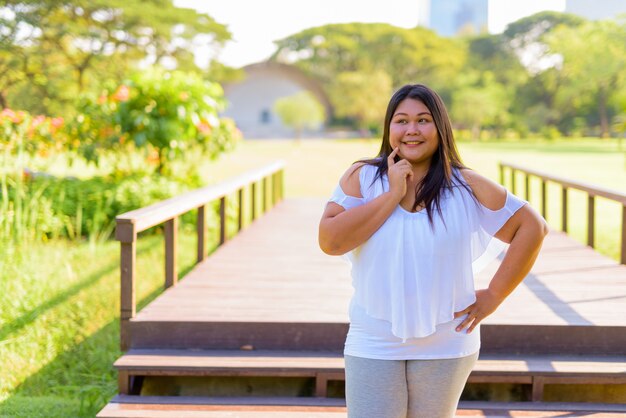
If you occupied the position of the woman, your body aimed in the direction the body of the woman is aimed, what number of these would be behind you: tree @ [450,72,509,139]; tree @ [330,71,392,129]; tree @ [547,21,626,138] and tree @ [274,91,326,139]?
4

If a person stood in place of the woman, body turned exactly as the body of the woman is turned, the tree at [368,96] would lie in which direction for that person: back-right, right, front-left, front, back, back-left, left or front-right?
back

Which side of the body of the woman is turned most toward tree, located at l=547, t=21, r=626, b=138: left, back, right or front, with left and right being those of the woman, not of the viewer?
back

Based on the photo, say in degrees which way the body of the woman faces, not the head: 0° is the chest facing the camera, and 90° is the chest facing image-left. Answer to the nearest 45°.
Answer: approximately 0°

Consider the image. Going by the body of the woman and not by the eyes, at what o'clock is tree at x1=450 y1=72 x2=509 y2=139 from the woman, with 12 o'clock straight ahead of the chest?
The tree is roughly at 6 o'clock from the woman.

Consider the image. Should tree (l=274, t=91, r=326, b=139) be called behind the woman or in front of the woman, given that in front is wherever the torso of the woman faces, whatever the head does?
behind

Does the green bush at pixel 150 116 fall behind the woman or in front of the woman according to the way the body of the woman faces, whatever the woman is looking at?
behind
